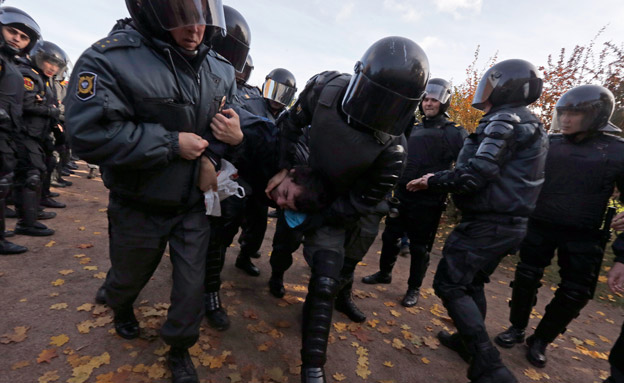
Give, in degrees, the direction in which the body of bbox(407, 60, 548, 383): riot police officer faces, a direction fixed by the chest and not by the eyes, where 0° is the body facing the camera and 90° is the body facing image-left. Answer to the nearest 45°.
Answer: approximately 90°

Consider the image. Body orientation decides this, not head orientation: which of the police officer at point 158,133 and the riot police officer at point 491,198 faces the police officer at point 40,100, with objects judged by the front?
the riot police officer

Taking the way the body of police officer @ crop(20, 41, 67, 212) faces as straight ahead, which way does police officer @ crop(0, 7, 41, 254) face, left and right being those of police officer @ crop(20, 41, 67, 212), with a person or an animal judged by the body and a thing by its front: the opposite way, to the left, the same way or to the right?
the same way

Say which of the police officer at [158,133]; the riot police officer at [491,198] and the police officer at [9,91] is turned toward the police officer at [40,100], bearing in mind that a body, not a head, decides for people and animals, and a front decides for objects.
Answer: the riot police officer

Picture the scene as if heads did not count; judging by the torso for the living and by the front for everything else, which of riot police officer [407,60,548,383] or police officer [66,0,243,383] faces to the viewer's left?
the riot police officer

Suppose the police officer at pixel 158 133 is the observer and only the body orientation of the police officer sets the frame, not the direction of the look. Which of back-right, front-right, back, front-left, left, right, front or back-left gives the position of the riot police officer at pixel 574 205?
front-left

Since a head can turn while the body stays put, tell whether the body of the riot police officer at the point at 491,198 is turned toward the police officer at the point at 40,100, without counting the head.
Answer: yes

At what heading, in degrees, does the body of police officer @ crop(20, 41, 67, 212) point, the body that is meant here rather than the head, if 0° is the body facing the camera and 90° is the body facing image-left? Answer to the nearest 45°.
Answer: approximately 315°

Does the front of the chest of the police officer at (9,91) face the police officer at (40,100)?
no

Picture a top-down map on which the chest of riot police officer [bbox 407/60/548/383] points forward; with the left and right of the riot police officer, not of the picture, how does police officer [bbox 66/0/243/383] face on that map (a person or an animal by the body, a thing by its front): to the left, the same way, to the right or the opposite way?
the opposite way

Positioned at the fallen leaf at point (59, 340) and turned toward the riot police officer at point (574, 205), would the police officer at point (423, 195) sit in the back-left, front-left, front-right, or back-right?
front-left

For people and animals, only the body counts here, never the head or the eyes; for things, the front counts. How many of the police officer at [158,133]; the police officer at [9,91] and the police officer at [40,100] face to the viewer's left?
0

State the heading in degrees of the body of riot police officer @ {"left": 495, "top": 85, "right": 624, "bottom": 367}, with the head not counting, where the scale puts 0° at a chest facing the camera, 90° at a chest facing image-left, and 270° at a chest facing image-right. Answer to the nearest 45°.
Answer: approximately 45°

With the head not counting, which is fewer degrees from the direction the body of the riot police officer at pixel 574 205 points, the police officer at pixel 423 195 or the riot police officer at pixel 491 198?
the riot police officer

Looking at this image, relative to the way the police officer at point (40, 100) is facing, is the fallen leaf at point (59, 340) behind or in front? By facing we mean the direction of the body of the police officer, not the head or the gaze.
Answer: in front

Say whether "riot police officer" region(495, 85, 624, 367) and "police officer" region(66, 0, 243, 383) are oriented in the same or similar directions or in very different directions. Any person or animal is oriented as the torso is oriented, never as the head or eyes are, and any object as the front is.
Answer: same or similar directions

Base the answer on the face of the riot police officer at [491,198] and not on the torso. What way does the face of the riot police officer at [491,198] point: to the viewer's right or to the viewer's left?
to the viewer's left

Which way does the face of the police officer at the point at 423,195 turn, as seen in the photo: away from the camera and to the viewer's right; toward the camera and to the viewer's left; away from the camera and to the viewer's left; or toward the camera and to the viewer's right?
toward the camera and to the viewer's left

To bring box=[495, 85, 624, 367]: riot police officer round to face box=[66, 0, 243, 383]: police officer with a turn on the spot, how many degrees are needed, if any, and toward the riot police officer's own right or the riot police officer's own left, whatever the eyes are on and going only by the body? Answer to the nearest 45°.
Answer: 0° — they already face them
